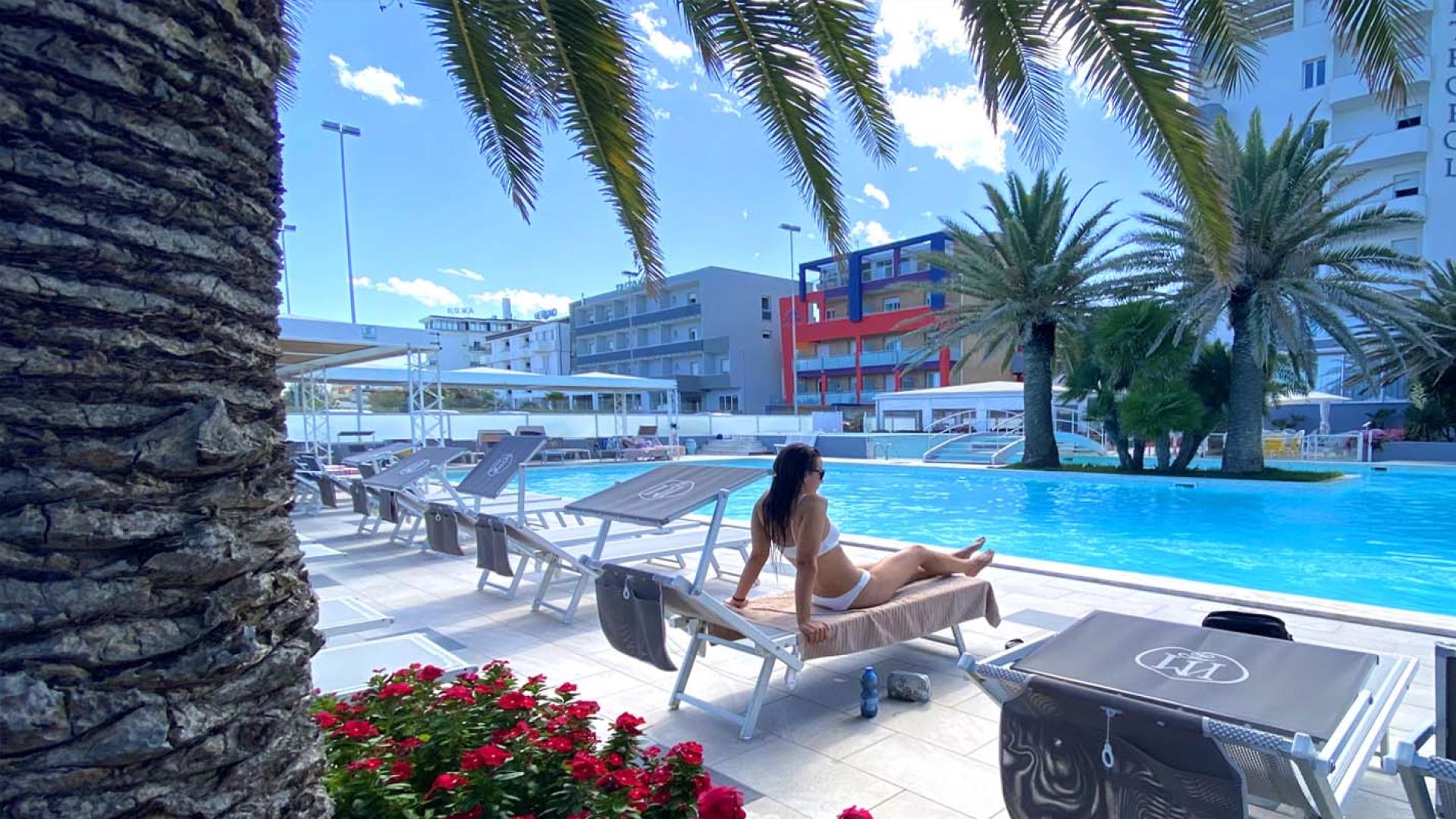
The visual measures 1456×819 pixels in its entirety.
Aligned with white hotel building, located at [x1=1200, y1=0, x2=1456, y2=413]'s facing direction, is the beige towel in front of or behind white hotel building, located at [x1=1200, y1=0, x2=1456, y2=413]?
in front

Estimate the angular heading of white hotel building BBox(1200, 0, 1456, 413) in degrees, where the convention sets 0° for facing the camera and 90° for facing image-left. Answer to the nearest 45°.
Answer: approximately 45°

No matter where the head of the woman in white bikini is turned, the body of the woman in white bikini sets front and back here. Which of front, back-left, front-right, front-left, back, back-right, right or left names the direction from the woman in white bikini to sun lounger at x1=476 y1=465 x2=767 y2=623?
left

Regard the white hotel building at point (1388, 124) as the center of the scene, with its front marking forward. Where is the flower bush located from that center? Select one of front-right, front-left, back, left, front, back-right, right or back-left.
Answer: front-left

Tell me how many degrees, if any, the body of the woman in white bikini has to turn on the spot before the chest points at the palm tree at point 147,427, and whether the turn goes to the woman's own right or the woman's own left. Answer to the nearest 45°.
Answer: approximately 135° to the woman's own right

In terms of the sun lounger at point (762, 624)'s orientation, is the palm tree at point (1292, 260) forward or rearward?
forward

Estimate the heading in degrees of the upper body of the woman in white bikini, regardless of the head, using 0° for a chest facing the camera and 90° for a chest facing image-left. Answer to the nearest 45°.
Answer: approximately 225°

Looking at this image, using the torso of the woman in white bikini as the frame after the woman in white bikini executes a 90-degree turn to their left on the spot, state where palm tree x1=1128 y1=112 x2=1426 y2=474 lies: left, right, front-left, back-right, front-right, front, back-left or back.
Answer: right

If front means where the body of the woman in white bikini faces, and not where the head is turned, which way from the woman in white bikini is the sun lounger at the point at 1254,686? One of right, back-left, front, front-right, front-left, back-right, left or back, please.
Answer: right

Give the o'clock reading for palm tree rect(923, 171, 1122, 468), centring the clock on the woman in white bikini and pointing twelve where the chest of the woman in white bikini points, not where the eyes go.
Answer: The palm tree is roughly at 11 o'clock from the woman in white bikini.

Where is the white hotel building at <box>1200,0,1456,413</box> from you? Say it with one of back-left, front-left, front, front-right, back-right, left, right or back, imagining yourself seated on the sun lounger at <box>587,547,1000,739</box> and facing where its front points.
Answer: front

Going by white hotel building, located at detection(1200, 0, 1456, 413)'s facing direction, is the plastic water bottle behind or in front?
in front

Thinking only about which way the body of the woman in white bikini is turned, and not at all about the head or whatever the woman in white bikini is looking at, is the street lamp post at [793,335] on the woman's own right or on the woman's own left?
on the woman's own left

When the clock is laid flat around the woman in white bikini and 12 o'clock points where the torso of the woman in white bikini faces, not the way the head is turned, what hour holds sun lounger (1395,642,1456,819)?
The sun lounger is roughly at 3 o'clock from the woman in white bikini.

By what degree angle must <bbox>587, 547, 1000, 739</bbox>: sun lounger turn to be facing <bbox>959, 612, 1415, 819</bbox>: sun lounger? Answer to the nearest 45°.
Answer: approximately 90° to its right

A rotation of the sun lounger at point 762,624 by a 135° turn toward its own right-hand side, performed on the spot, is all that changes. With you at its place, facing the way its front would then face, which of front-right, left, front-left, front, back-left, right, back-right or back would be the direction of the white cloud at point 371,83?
back-right
